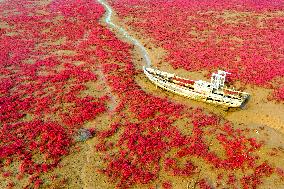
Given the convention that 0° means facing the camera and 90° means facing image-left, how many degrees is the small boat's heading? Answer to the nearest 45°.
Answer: approximately 135°
